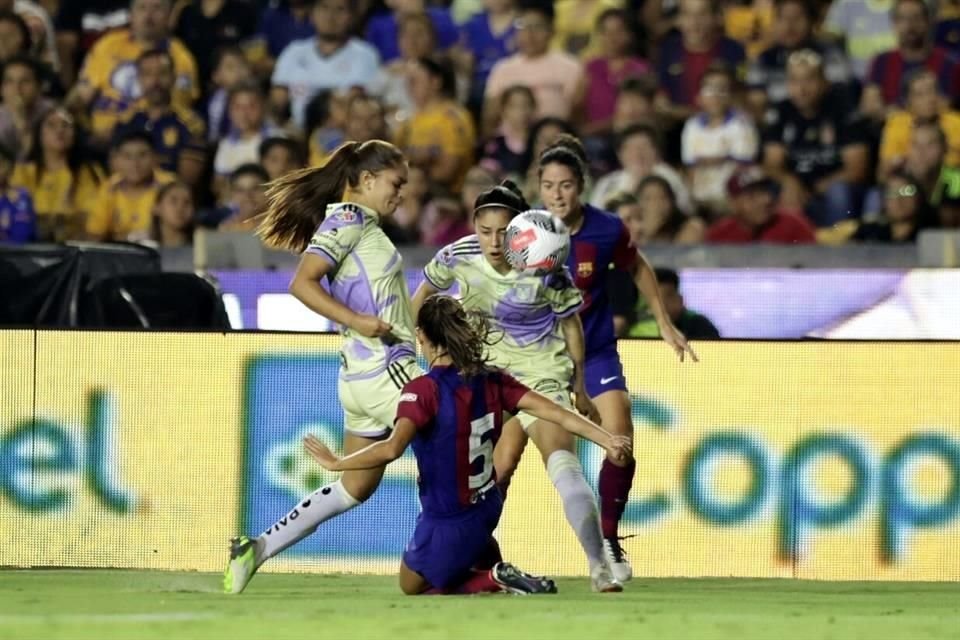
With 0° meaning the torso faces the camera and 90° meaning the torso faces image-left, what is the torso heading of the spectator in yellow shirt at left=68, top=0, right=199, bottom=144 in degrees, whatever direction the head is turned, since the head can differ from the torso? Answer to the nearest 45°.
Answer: approximately 0°

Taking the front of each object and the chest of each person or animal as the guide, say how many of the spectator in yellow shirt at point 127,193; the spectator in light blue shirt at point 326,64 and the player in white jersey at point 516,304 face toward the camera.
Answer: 3

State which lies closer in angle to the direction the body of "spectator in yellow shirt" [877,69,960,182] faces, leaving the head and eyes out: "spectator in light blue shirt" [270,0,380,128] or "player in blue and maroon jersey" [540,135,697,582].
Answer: the player in blue and maroon jersey

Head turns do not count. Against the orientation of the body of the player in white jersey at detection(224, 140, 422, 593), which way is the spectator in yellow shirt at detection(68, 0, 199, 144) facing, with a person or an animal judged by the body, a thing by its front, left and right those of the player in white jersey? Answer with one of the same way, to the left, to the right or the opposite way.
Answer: to the right

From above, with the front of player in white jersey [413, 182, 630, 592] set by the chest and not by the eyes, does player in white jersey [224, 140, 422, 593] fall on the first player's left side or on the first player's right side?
on the first player's right side

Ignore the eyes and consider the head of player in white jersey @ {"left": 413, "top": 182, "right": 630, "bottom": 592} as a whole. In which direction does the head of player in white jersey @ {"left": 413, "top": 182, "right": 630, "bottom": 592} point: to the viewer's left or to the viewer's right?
to the viewer's right

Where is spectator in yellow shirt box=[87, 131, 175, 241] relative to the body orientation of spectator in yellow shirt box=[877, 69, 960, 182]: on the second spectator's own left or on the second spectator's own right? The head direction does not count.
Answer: on the second spectator's own right

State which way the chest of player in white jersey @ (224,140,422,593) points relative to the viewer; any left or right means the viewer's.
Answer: facing to the right of the viewer

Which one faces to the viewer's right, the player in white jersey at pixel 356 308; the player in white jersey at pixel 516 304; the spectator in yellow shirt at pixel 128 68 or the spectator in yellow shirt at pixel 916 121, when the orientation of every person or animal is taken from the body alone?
the player in white jersey at pixel 356 308

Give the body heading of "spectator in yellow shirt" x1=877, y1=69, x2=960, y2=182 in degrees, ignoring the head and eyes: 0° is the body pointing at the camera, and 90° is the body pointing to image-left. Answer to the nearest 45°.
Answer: approximately 0°

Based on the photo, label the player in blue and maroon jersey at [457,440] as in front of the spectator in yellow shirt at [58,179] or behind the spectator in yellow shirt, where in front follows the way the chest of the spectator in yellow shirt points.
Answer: in front

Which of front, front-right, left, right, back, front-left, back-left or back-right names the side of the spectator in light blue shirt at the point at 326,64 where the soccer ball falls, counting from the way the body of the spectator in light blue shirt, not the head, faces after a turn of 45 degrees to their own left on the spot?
front-right
